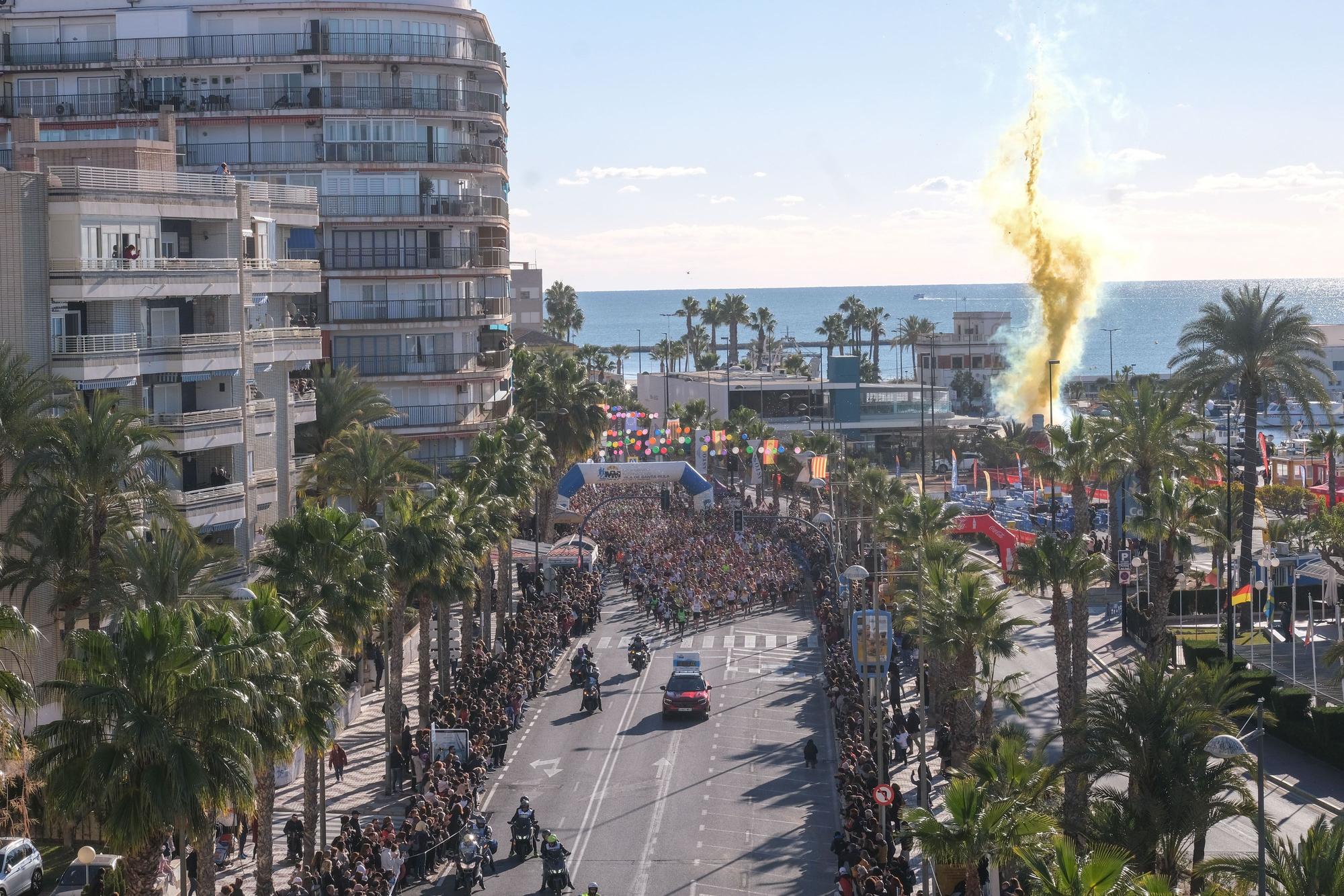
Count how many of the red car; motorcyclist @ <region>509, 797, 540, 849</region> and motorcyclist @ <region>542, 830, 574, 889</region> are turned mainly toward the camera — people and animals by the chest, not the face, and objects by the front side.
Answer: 3

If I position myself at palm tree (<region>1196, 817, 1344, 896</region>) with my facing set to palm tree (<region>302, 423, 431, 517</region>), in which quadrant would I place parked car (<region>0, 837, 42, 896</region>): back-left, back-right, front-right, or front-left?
front-left

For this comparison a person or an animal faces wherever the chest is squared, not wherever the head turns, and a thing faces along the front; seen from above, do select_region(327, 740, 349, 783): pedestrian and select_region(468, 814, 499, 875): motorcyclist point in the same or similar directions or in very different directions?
same or similar directions

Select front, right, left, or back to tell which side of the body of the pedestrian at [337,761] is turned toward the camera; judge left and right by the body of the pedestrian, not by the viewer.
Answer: front

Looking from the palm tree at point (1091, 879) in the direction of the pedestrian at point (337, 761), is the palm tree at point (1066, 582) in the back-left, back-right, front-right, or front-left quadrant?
front-right

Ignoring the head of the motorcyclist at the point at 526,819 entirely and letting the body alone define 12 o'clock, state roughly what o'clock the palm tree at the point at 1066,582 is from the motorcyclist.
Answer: The palm tree is roughly at 8 o'clock from the motorcyclist.

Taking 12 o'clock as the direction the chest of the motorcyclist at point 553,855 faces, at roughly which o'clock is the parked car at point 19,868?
The parked car is roughly at 3 o'clock from the motorcyclist.

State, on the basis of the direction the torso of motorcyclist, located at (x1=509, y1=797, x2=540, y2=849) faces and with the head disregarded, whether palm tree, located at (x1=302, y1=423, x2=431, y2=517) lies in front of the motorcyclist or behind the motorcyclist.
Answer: behind

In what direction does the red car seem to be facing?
toward the camera

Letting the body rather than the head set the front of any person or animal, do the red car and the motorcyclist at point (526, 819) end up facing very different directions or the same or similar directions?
same or similar directions

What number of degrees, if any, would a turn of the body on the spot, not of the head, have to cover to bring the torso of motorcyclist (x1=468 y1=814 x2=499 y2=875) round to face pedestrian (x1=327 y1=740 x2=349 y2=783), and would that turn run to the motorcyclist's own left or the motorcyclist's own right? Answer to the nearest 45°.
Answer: approximately 135° to the motorcyclist's own right

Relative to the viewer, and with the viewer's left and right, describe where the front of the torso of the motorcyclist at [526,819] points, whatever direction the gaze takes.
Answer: facing the viewer
